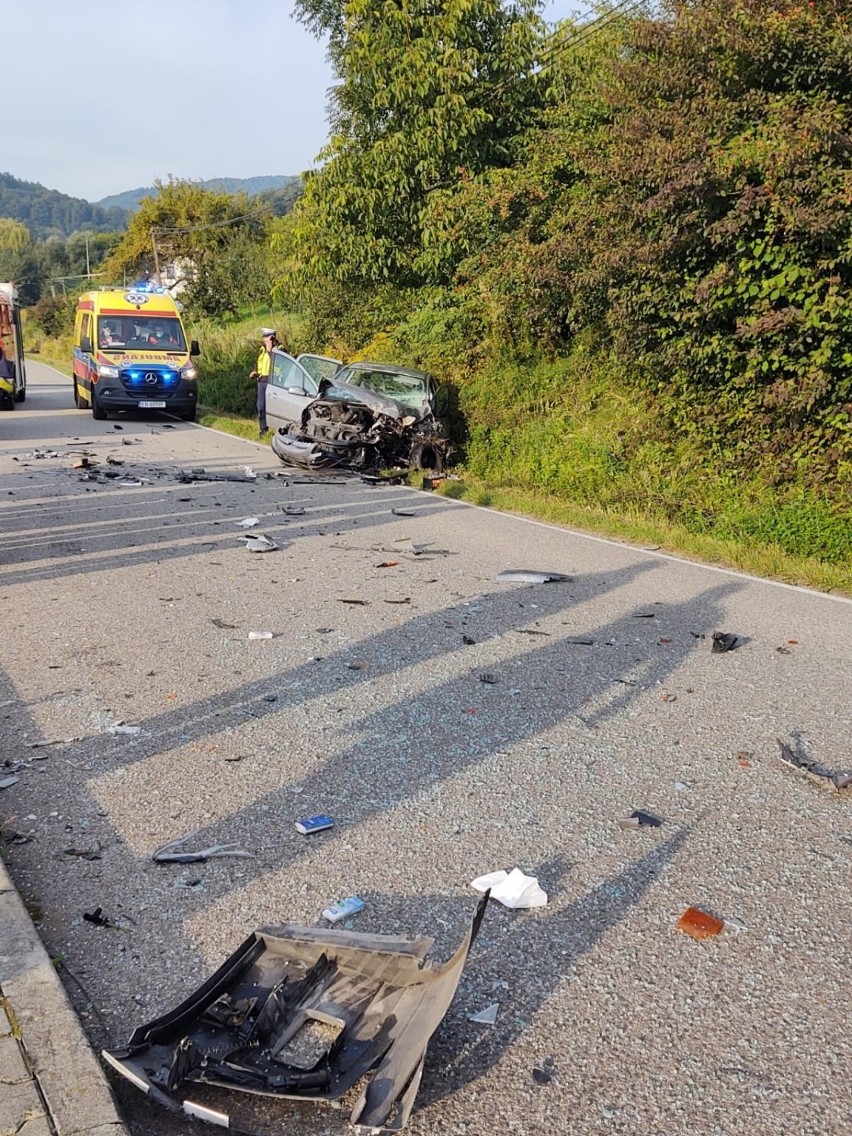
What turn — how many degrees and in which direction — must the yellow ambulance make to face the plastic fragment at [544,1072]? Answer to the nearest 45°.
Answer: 0° — it already faces it

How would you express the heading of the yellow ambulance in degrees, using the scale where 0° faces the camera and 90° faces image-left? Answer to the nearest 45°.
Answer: approximately 0°

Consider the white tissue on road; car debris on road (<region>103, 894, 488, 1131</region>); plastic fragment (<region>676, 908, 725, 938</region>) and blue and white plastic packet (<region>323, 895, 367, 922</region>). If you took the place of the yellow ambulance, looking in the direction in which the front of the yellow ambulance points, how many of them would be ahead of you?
4

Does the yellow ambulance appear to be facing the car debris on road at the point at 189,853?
yes

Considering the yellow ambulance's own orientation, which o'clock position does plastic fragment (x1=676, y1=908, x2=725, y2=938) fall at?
The plastic fragment is roughly at 12 o'clock from the yellow ambulance.

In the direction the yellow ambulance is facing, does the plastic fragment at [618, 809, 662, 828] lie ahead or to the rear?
ahead

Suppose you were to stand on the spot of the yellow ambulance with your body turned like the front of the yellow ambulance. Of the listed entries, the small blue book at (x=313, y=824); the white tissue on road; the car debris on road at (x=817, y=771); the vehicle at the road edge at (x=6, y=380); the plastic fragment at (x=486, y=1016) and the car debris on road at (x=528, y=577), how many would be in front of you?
5

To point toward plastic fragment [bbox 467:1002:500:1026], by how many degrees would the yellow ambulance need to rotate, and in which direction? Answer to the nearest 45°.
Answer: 0° — it already faces it

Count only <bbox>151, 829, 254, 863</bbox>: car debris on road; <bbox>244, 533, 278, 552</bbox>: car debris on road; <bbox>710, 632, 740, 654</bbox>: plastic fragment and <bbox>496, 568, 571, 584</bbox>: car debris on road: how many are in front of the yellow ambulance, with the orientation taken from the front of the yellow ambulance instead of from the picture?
4

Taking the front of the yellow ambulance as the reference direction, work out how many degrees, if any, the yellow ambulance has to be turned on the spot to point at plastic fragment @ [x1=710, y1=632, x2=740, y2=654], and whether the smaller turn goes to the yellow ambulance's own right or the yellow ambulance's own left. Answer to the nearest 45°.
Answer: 0° — it already faces it

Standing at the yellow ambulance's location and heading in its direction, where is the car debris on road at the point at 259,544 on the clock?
The car debris on road is roughly at 12 o'clock from the yellow ambulance.

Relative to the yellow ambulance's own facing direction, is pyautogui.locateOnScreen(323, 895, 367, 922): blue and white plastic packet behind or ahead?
ahead

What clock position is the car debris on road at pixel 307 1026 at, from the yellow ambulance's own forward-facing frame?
The car debris on road is roughly at 12 o'clock from the yellow ambulance.

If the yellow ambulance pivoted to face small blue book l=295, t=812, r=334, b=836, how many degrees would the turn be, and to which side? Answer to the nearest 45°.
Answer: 0° — it already faces it
